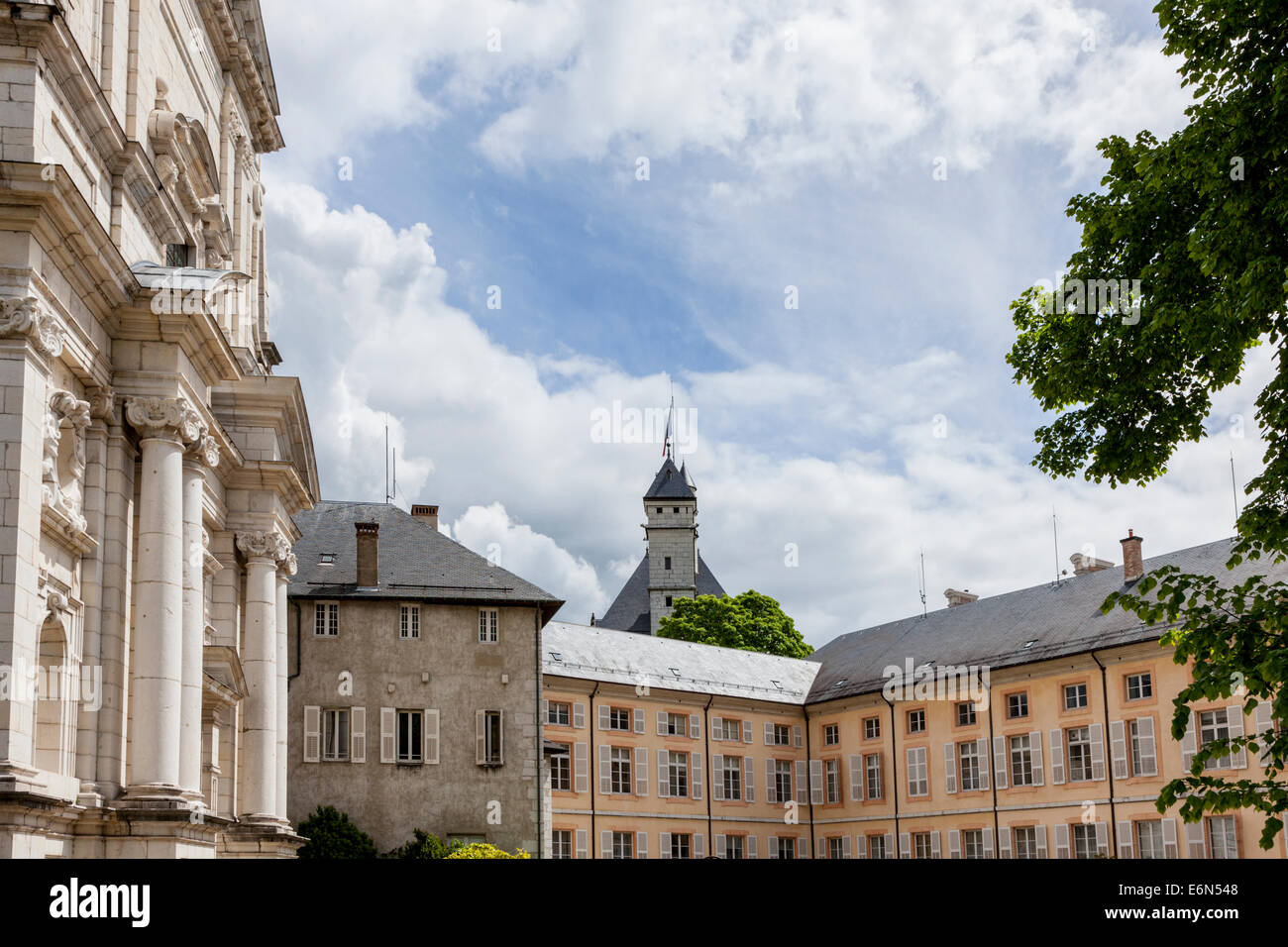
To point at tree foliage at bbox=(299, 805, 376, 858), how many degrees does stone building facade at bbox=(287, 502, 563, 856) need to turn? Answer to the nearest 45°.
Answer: approximately 45° to its right

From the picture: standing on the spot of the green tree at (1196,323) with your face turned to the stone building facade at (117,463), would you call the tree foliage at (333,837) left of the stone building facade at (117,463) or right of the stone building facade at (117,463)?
right

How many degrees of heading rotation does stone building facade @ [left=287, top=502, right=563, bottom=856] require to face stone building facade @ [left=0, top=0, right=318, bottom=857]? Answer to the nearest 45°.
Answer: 0° — it already faces it

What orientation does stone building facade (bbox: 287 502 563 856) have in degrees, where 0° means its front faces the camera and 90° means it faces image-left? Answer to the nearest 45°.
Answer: approximately 0°

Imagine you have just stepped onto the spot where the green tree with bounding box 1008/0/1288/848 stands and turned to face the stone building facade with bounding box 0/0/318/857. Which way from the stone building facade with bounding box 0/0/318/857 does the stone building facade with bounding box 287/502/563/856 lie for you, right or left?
right

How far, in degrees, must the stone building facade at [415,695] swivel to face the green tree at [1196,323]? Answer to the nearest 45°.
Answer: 0° — it already faces it
